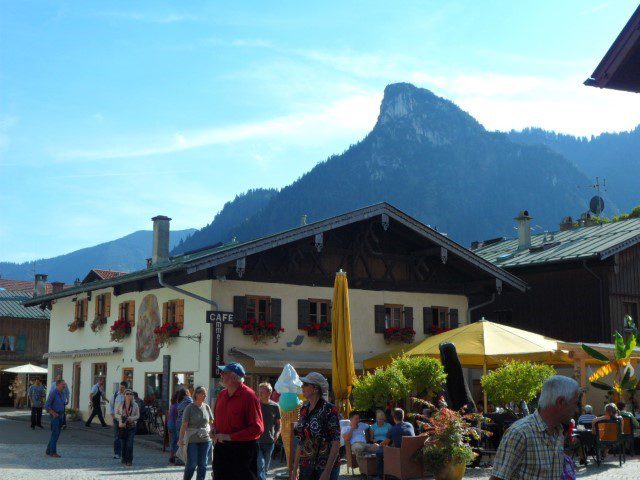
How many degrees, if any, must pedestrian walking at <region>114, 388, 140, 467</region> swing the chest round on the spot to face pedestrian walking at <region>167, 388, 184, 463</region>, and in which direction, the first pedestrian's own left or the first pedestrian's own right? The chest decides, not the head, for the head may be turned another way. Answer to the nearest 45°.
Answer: approximately 45° to the first pedestrian's own left

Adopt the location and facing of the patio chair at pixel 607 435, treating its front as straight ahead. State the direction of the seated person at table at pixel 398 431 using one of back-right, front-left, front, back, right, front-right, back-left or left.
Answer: back-left

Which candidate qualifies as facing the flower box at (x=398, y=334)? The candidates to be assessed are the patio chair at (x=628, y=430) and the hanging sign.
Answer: the patio chair

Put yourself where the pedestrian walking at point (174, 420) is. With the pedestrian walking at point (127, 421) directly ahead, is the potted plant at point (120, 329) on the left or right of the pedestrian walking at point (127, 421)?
right

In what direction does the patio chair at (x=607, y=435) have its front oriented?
away from the camera

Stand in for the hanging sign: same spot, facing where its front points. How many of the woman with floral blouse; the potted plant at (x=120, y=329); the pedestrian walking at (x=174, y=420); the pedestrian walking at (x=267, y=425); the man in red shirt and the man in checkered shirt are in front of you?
5

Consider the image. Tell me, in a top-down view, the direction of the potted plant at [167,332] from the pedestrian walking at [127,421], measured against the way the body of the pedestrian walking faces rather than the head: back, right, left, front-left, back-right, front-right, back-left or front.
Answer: back

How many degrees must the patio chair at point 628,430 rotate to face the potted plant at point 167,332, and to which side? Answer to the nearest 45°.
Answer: approximately 45° to its left
